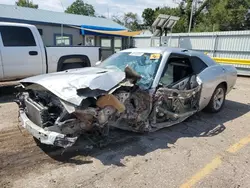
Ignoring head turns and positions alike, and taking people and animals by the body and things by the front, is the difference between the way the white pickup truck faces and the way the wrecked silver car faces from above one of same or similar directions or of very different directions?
same or similar directions

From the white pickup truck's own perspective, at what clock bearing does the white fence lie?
The white fence is roughly at 5 o'clock from the white pickup truck.

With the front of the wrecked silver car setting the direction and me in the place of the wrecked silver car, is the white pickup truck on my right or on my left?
on my right

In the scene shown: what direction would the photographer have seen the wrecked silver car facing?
facing the viewer and to the left of the viewer

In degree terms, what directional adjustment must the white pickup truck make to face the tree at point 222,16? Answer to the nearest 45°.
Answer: approximately 135° to its right

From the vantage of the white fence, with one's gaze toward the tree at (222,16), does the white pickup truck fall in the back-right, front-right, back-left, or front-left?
back-left

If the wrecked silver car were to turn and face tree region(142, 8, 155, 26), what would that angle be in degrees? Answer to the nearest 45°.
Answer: approximately 135° to its right

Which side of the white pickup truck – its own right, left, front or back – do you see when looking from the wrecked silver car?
left

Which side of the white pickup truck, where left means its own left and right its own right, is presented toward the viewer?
left

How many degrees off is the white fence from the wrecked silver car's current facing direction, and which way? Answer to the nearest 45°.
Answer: approximately 180°
